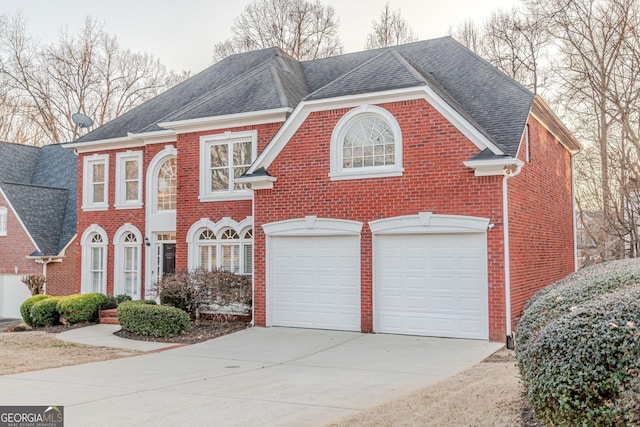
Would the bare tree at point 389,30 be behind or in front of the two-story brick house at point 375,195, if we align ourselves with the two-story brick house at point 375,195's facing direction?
behind

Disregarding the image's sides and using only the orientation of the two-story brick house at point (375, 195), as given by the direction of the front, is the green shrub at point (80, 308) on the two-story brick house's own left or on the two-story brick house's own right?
on the two-story brick house's own right

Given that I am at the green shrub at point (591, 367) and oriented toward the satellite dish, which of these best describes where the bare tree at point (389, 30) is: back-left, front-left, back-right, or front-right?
front-right

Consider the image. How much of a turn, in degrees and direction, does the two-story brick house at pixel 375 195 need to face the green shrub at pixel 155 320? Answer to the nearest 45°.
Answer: approximately 45° to its right

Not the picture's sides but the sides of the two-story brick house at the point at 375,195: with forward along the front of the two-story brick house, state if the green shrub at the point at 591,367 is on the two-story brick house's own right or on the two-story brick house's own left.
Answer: on the two-story brick house's own left

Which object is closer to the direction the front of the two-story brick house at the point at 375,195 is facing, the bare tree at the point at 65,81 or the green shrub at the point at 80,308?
the green shrub

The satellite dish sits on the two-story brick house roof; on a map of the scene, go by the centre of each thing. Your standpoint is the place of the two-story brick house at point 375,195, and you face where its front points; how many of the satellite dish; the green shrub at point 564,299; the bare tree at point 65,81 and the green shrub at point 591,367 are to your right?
2

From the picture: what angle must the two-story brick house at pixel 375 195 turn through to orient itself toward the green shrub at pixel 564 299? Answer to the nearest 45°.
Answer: approximately 45° to its left

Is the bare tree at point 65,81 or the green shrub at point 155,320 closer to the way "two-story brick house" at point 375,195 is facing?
the green shrub

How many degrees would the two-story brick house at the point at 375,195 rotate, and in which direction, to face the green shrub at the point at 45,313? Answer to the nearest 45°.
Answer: approximately 45° to its right

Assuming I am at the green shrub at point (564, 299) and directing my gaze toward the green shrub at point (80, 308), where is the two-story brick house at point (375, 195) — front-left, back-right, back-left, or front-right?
front-right

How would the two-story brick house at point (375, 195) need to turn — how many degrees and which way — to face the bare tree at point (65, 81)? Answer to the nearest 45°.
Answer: approximately 90° to its right

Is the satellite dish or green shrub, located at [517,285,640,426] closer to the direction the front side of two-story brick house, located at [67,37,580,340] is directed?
the green shrub

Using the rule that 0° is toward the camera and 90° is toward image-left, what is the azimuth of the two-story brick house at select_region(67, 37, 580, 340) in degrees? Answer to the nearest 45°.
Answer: approximately 45°

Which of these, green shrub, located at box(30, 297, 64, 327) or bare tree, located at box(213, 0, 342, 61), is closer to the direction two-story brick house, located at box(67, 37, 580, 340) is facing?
the green shrub

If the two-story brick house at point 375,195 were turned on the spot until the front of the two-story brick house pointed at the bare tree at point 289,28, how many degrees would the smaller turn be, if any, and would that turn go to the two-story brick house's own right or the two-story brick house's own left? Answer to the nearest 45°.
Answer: approximately 135° to the two-story brick house's own right

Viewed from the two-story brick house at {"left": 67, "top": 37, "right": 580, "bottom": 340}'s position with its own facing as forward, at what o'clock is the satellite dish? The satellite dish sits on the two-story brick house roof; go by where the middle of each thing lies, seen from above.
The satellite dish is roughly at 3 o'clock from the two-story brick house.
